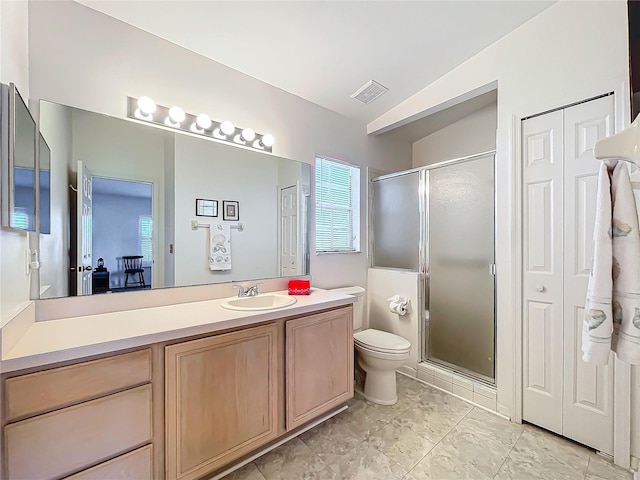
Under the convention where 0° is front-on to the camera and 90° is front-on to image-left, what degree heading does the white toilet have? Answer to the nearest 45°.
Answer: approximately 315°

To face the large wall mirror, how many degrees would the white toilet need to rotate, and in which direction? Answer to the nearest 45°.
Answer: approximately 90° to its right

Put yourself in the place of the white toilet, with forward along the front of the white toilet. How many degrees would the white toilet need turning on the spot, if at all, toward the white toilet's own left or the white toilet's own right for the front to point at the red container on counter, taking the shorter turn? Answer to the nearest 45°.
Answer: approximately 135° to the white toilet's own right

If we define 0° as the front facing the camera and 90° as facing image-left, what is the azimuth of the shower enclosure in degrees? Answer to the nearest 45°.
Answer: approximately 45°

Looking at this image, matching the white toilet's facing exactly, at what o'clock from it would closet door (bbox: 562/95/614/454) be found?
The closet door is roughly at 11 o'clock from the white toilet.
